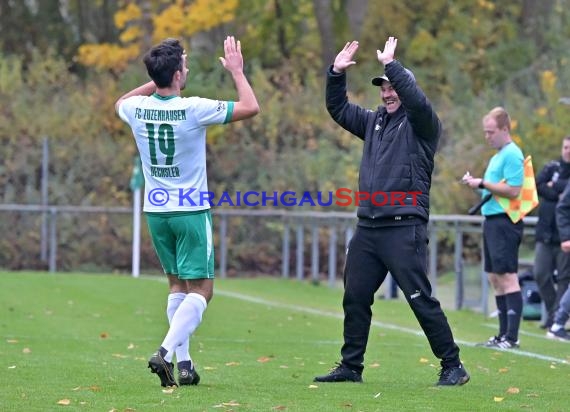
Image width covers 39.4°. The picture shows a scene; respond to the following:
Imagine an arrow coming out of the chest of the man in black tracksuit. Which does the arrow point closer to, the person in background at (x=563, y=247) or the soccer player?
the soccer player

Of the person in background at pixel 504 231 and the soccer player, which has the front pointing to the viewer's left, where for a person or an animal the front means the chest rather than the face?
the person in background

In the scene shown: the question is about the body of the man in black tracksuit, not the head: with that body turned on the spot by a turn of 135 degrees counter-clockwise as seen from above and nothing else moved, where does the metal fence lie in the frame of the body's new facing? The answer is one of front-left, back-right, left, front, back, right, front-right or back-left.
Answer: left

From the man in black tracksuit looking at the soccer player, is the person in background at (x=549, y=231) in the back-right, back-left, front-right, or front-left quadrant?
back-right

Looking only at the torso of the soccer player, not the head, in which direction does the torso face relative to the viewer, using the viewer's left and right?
facing away from the viewer and to the right of the viewer

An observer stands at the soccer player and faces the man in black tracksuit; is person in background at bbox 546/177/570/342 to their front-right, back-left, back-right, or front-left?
front-left

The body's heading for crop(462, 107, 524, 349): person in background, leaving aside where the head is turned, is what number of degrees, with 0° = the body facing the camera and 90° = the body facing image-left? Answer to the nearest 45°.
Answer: approximately 90°

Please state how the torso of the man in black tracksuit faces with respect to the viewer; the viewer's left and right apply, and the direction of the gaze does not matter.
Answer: facing the viewer and to the left of the viewer

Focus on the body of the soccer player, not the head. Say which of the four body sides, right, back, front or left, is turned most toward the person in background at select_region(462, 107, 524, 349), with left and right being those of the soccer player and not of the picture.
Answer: front

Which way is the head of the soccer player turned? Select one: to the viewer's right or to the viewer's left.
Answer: to the viewer's right

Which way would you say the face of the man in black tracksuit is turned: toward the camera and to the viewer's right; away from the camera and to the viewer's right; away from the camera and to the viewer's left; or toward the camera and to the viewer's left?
toward the camera and to the viewer's left

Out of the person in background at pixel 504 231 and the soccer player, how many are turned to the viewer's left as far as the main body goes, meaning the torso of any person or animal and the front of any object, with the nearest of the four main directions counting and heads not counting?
1
